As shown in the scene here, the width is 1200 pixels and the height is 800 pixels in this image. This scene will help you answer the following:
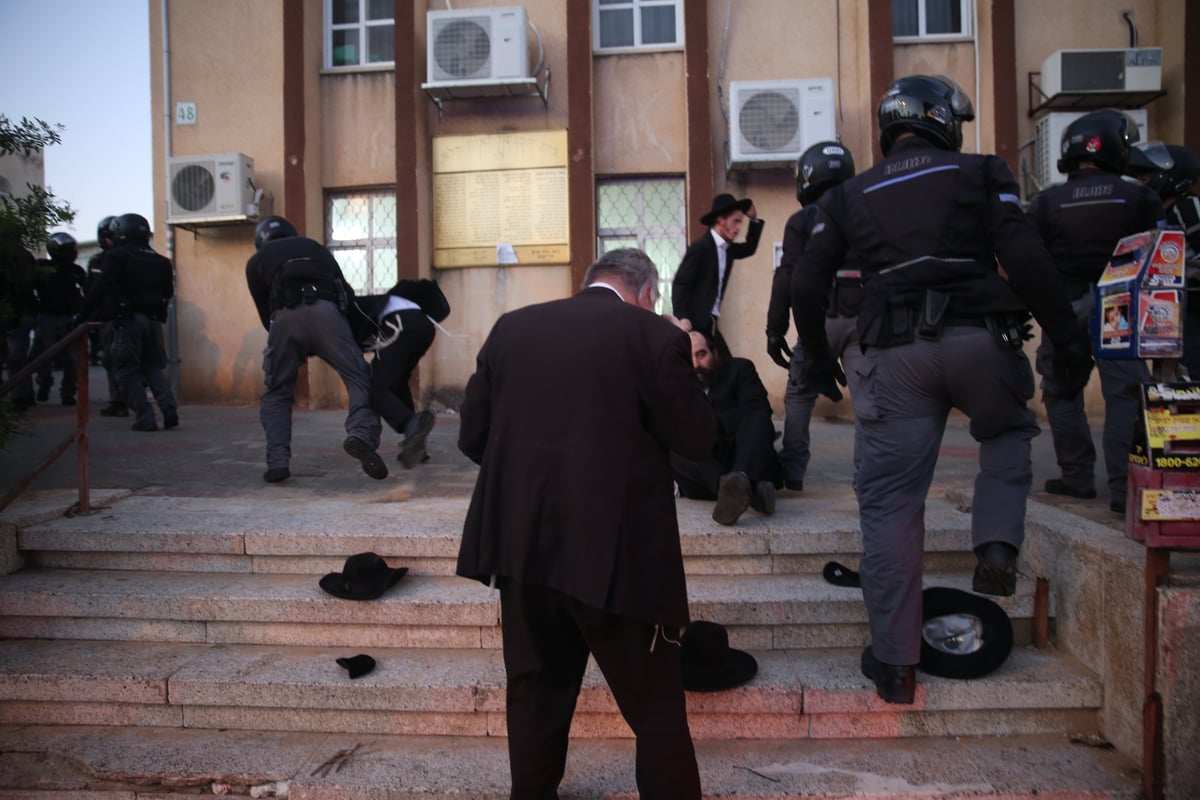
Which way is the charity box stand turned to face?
toward the camera

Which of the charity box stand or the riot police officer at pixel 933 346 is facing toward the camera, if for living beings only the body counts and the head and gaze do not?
the charity box stand

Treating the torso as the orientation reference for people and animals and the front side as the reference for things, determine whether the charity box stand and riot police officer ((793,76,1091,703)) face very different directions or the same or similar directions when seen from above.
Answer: very different directions

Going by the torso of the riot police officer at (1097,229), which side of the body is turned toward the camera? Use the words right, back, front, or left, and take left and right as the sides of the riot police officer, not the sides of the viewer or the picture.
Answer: back

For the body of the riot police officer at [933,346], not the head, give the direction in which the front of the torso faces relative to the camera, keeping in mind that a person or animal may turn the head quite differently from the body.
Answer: away from the camera

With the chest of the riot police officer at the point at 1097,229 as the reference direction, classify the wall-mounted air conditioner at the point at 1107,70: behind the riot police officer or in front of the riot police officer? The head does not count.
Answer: in front

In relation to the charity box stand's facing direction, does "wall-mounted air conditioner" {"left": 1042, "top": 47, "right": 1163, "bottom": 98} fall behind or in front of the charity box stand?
behind

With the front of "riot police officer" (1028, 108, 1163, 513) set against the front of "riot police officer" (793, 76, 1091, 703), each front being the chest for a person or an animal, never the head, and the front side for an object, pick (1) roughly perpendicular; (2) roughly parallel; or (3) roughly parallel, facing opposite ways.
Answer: roughly parallel

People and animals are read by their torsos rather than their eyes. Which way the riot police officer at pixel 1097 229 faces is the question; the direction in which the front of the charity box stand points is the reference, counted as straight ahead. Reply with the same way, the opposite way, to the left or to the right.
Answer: the opposite way

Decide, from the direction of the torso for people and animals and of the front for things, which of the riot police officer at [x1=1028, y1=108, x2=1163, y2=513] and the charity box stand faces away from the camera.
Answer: the riot police officer
